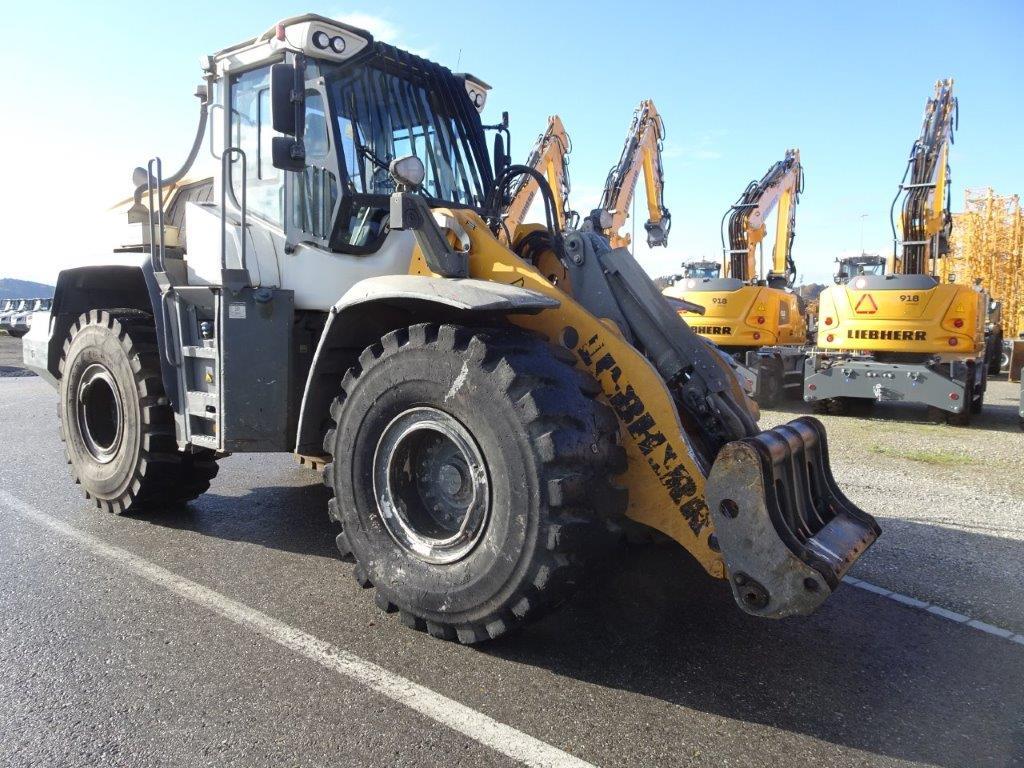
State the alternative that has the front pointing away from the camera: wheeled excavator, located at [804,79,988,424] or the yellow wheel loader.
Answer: the wheeled excavator

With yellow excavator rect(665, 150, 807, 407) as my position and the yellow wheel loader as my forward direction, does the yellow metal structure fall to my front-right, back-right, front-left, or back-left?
back-left

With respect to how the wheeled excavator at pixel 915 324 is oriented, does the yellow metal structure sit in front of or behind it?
in front

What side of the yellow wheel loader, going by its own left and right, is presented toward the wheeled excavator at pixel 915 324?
left

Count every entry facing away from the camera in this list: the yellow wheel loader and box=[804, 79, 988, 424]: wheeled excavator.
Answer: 1

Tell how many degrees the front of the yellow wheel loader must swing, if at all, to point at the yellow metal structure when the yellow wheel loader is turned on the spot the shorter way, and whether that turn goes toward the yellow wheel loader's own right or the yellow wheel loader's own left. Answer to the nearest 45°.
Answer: approximately 90° to the yellow wheel loader's own left

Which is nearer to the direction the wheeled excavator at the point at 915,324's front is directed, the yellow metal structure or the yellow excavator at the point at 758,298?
the yellow metal structure

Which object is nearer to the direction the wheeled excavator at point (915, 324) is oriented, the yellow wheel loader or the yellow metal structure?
the yellow metal structure

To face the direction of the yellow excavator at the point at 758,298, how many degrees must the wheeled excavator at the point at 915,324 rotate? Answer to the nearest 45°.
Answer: approximately 45° to its left

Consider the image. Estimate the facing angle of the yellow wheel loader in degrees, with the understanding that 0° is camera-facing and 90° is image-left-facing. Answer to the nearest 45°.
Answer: approximately 315°

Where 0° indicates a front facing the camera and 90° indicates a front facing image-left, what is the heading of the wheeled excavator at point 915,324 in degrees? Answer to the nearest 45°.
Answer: approximately 180°
